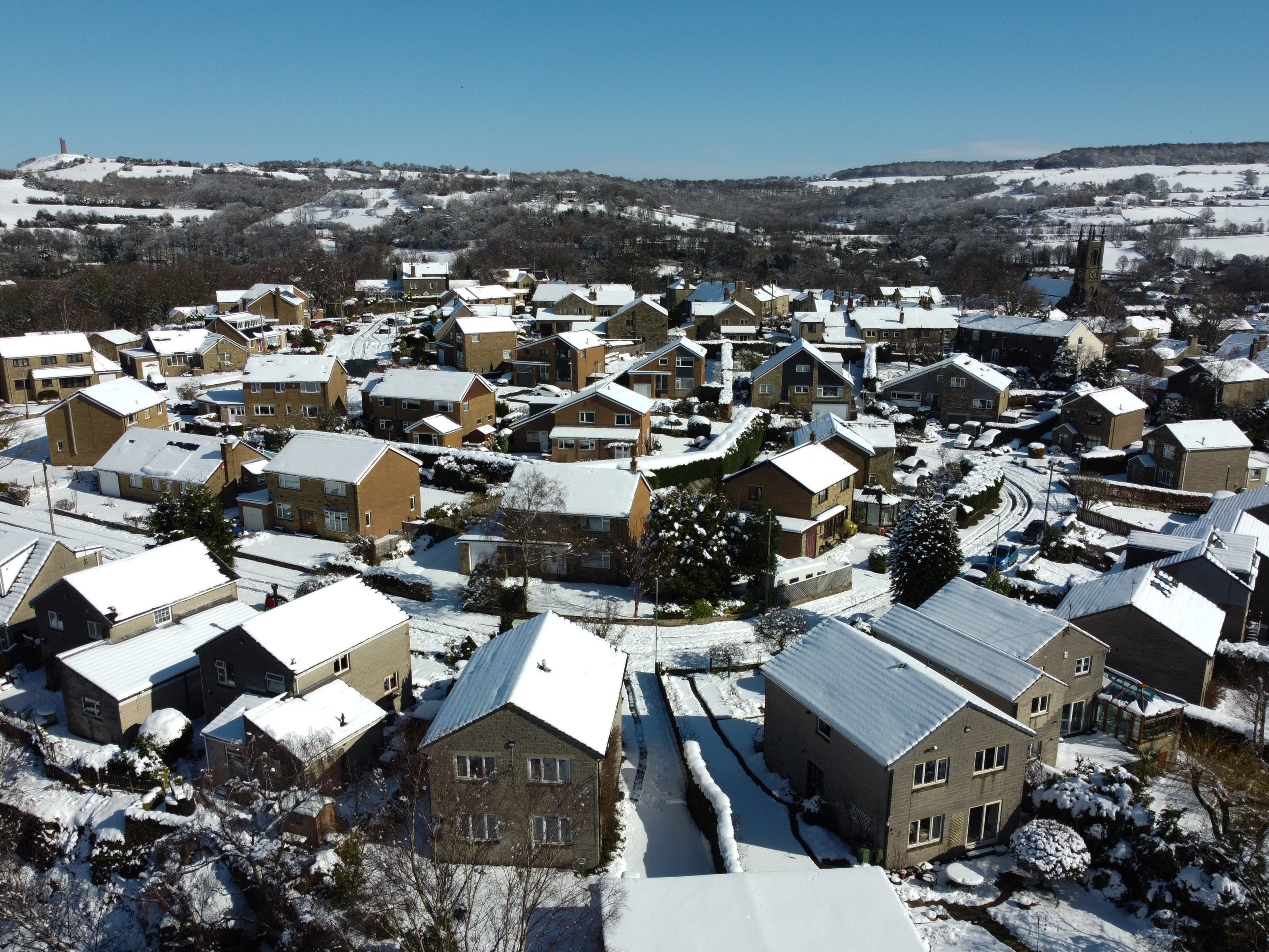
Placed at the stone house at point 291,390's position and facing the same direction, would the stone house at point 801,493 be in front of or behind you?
in front

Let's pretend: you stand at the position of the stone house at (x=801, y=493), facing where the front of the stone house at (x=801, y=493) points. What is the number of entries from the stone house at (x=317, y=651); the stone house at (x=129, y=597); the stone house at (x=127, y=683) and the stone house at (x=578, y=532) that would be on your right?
4

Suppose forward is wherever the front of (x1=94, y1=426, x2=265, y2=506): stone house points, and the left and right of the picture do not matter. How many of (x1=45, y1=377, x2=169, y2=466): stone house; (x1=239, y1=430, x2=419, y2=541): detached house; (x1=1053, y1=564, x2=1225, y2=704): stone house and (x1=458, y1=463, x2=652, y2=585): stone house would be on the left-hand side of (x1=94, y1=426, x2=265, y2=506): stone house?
3

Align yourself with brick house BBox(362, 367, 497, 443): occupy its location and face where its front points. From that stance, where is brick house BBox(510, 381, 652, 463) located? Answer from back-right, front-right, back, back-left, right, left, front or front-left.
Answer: left

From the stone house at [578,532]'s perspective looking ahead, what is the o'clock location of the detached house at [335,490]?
The detached house is roughly at 4 o'clock from the stone house.

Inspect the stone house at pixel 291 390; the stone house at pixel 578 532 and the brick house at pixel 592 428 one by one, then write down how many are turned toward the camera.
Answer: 3
